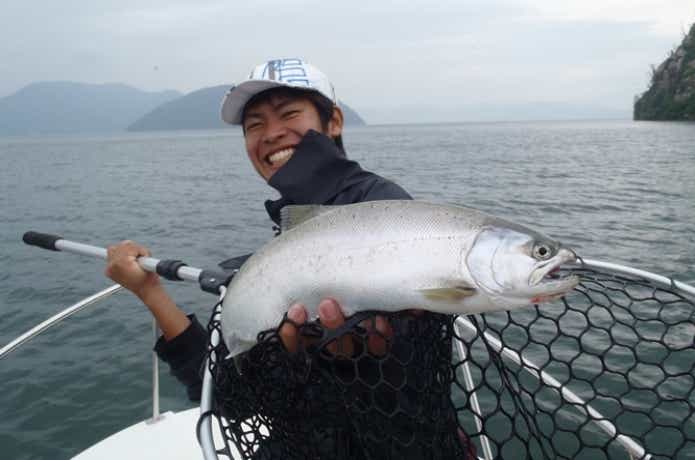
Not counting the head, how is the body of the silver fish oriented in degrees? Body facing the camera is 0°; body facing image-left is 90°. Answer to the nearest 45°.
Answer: approximately 270°

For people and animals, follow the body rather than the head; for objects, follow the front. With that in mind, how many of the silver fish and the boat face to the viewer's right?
1

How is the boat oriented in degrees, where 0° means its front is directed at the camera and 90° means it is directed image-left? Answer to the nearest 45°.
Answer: approximately 180°
